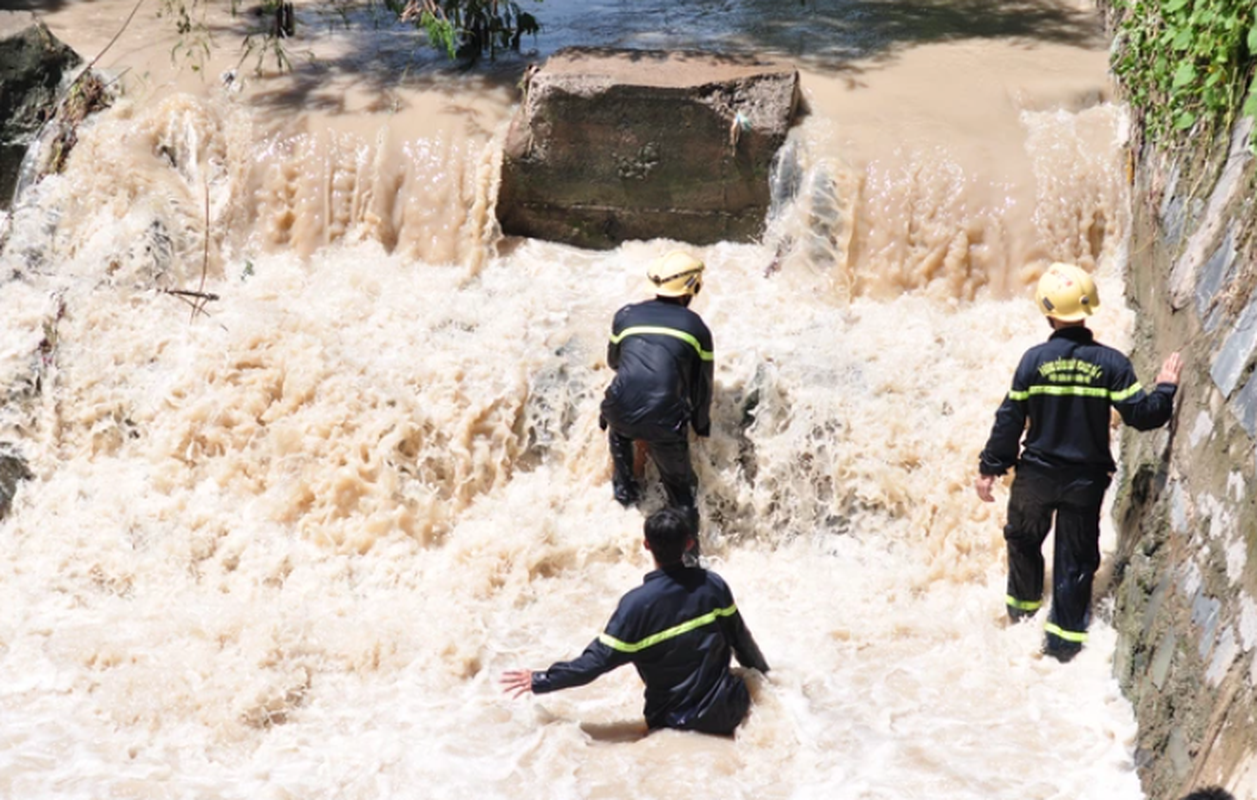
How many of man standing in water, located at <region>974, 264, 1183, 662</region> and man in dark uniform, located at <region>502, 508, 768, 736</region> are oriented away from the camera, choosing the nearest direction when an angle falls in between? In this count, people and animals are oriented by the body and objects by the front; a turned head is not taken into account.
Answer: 2

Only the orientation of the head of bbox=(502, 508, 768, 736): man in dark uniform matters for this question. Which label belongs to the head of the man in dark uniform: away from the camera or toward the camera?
away from the camera

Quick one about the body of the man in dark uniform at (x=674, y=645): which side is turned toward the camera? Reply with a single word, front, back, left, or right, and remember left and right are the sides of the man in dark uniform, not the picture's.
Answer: back

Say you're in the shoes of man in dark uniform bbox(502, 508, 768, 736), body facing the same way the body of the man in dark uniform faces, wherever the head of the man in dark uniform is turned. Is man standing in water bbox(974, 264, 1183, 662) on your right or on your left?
on your right

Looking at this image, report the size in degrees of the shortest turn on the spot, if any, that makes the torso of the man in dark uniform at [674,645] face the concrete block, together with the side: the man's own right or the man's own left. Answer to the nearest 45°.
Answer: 0° — they already face it

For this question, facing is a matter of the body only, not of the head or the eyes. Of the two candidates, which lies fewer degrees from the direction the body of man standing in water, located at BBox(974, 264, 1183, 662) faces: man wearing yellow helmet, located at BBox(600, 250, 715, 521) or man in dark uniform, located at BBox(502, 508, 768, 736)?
the man wearing yellow helmet

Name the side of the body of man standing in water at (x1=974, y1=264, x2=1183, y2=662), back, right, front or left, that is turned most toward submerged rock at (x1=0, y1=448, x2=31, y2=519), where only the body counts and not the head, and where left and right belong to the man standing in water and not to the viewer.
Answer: left

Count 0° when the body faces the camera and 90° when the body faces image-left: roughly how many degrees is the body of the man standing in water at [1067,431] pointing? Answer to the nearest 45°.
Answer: approximately 180°

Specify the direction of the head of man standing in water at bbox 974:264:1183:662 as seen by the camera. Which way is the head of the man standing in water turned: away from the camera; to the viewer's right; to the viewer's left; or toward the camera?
away from the camera

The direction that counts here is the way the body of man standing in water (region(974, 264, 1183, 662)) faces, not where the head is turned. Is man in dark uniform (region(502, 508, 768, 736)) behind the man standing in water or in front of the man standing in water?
behind

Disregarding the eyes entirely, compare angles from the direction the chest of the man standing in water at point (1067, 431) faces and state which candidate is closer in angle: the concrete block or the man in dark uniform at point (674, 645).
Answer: the concrete block
